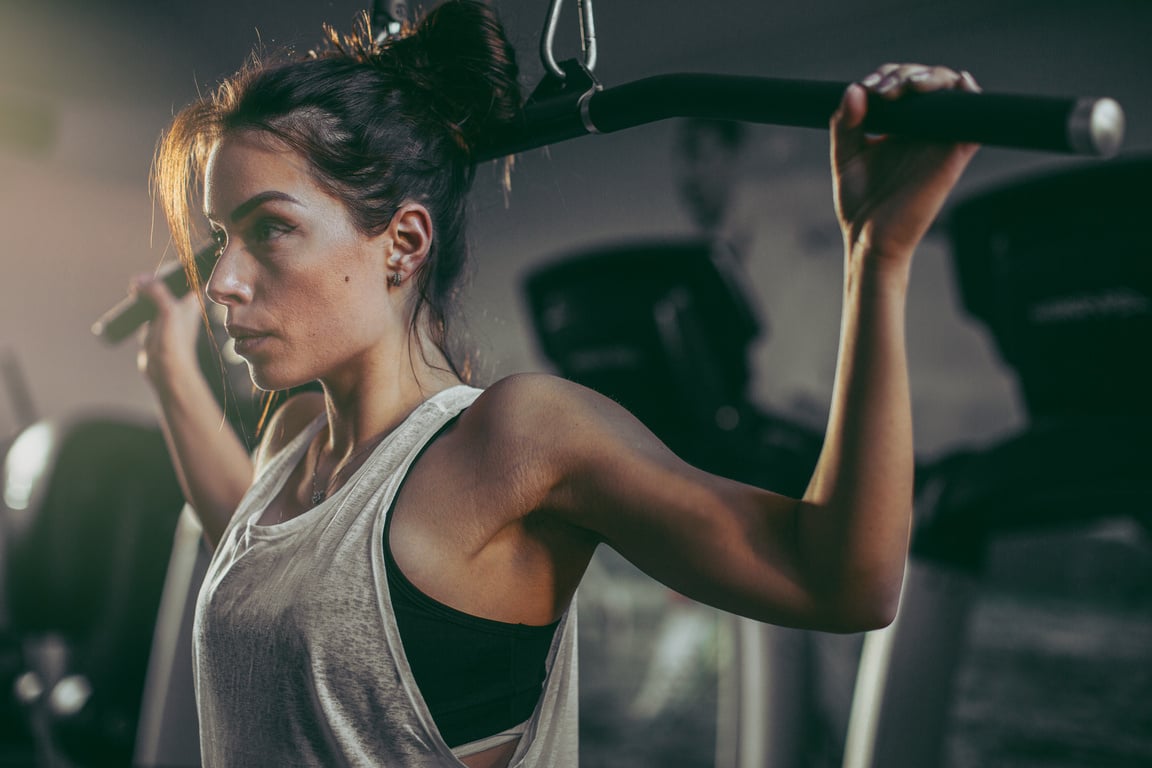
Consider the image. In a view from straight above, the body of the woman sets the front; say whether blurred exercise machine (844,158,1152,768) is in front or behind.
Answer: behind

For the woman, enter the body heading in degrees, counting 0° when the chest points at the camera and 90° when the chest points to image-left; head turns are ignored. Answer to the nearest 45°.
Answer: approximately 45°
